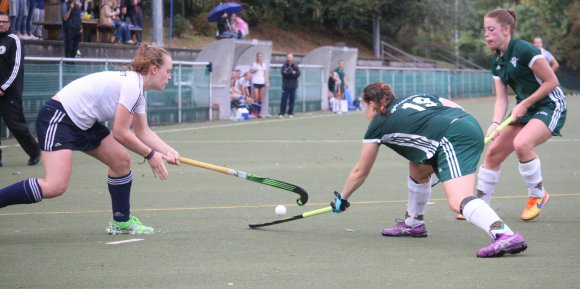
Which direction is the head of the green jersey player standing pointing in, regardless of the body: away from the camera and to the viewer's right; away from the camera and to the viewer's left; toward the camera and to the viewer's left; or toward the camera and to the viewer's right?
toward the camera and to the viewer's left

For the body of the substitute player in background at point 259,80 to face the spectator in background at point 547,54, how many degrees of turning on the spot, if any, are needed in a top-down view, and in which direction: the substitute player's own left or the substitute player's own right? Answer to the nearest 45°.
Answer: approximately 45° to the substitute player's own left

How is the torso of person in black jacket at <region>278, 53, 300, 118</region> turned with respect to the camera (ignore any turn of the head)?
toward the camera

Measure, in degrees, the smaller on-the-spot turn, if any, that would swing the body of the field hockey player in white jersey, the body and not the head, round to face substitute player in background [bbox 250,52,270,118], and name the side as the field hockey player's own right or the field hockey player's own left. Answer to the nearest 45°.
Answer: approximately 90° to the field hockey player's own left

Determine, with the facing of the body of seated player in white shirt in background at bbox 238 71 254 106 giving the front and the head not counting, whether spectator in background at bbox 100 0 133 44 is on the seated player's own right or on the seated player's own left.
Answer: on the seated player's own right

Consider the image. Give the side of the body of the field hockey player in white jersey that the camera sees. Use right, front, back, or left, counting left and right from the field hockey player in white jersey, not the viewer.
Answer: right

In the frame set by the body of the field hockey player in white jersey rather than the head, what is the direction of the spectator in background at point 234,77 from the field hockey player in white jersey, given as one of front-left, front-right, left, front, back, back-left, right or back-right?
left

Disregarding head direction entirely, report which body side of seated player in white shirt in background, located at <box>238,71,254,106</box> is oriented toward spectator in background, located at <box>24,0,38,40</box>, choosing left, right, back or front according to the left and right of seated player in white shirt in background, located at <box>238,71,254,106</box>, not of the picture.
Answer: right

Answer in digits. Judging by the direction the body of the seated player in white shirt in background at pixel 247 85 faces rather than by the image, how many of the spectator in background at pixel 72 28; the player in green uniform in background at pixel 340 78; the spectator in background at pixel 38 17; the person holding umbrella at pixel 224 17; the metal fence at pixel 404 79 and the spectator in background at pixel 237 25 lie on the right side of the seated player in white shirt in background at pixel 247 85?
2

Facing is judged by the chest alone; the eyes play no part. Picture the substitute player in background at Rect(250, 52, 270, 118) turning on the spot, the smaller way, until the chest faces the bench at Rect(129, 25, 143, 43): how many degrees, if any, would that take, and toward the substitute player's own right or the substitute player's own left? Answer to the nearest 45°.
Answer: approximately 90° to the substitute player's own right

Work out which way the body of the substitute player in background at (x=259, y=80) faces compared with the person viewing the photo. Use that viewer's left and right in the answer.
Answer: facing the viewer

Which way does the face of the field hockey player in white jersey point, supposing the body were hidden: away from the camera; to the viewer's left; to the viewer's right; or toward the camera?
to the viewer's right

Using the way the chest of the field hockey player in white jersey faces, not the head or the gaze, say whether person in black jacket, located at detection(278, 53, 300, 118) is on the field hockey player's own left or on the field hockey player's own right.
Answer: on the field hockey player's own left

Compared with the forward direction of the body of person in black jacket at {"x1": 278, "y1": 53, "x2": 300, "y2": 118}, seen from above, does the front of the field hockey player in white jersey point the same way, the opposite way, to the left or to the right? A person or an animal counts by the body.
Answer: to the left

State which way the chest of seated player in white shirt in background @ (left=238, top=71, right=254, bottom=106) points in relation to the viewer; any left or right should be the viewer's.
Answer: facing the viewer and to the right of the viewer

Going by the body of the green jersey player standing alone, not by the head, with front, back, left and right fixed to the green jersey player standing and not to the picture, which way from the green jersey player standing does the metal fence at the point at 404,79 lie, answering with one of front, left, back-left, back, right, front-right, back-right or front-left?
back-right

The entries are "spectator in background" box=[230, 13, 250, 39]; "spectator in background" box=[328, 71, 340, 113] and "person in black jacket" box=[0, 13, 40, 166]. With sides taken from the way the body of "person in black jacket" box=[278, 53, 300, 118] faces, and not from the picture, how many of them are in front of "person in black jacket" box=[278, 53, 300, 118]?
1

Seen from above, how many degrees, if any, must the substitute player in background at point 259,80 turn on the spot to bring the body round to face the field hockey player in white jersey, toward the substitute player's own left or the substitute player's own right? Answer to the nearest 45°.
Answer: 0° — they already face them
